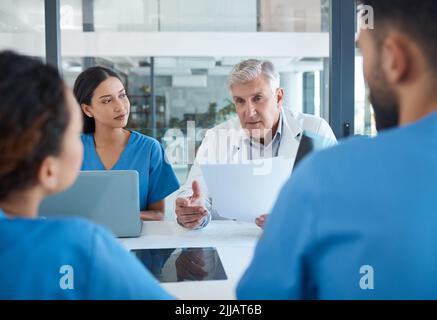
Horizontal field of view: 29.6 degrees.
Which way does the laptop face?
away from the camera

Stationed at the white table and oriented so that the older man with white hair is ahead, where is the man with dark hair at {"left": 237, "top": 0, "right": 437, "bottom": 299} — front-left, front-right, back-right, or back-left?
back-right

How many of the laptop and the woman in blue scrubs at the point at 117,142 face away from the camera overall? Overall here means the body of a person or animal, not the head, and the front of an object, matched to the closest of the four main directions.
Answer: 1

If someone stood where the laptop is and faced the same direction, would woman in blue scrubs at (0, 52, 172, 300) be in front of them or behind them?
behind

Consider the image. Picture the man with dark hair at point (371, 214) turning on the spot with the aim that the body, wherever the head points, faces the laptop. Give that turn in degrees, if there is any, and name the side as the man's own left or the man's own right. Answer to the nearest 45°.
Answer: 0° — they already face it

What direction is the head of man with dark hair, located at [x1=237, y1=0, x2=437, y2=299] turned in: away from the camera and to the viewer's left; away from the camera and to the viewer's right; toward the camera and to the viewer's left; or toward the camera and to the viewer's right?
away from the camera and to the viewer's left

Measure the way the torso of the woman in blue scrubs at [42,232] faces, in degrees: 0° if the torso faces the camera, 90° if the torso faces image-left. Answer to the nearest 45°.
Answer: approximately 225°
